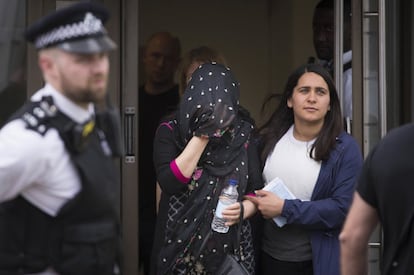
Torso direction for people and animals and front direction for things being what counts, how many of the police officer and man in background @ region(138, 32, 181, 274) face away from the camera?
0

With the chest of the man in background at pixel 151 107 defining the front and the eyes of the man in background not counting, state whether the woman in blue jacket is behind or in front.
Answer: in front

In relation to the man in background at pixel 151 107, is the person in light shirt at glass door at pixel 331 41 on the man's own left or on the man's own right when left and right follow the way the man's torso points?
on the man's own left

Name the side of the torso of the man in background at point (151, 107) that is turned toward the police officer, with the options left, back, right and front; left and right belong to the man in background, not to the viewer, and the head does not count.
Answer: front

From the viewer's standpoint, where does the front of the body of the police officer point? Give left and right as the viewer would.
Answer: facing the viewer and to the right of the viewer

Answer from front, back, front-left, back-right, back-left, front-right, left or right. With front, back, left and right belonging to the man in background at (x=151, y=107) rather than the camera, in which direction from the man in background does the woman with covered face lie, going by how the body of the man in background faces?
front

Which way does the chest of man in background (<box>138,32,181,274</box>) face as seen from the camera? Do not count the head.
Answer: toward the camera

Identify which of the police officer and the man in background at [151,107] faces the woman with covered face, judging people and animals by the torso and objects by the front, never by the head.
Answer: the man in background

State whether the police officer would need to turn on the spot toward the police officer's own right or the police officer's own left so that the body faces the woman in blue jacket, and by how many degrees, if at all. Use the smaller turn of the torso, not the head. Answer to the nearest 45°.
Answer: approximately 90° to the police officer's own left

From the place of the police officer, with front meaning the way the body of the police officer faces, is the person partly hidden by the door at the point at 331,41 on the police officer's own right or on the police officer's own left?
on the police officer's own left

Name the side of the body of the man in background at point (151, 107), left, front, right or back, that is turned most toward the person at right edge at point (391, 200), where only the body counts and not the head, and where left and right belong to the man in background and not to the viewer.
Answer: front

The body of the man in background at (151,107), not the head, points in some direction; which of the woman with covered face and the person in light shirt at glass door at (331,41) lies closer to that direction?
the woman with covered face
